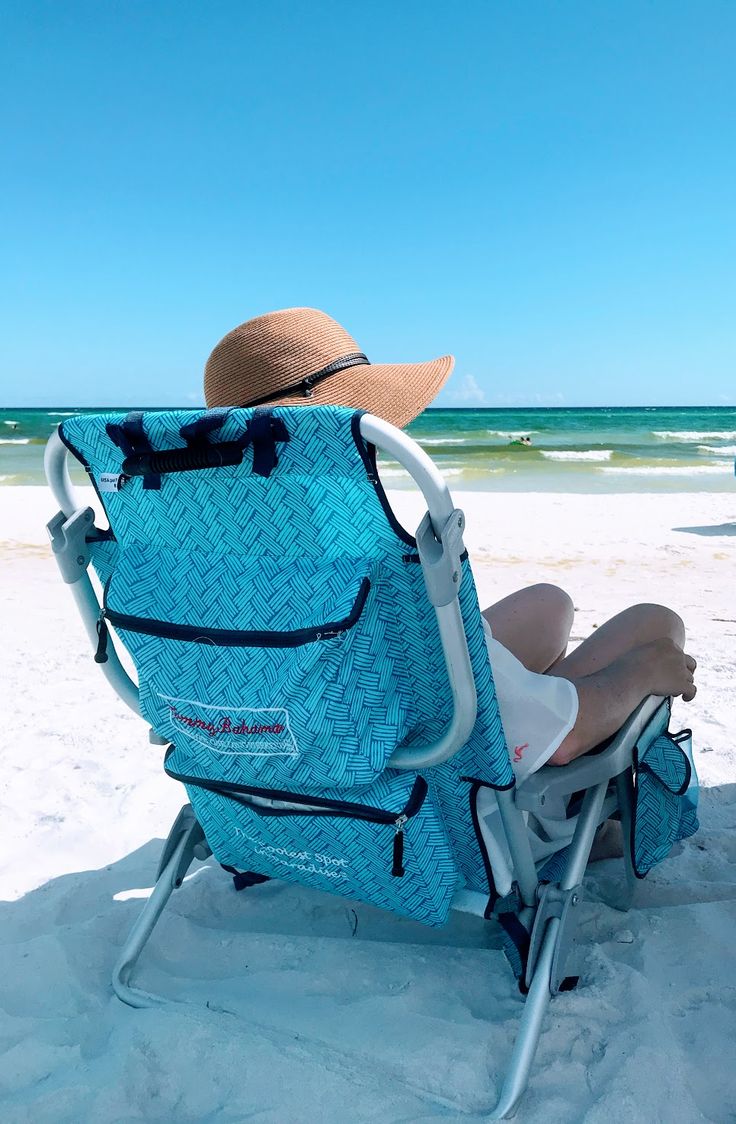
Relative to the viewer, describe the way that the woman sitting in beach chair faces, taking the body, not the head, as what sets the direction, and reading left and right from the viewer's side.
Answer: facing away from the viewer and to the right of the viewer

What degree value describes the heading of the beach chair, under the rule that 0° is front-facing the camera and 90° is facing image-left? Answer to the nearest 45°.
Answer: approximately 225°

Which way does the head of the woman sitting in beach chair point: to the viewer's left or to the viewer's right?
to the viewer's right
